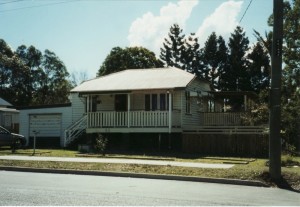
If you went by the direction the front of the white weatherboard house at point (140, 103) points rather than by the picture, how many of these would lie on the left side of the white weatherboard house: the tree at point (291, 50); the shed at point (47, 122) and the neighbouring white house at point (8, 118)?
1

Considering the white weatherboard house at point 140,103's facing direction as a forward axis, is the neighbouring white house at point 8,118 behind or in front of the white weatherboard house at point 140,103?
behind

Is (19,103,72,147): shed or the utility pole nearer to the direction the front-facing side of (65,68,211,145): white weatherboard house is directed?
the utility pole

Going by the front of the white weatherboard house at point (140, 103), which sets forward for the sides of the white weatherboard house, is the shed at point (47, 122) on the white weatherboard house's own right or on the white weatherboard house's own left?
on the white weatherboard house's own right

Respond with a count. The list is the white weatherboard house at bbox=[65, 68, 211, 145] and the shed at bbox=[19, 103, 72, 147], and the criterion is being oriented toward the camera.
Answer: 2

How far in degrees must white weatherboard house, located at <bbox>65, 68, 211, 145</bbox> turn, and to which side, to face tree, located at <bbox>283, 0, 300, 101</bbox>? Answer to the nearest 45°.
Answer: approximately 90° to its left

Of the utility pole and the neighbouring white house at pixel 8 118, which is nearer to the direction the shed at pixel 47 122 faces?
the utility pole

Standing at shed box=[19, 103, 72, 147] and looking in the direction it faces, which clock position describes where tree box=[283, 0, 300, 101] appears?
The tree is roughly at 10 o'clock from the shed.

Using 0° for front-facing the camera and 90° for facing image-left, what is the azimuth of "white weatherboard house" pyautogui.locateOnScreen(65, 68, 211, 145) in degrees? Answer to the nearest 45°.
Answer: approximately 0°

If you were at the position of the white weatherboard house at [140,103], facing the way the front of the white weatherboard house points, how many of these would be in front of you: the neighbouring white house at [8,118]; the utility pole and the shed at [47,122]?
1

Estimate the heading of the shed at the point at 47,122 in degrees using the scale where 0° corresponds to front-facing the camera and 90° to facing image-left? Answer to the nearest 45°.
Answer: approximately 0°
